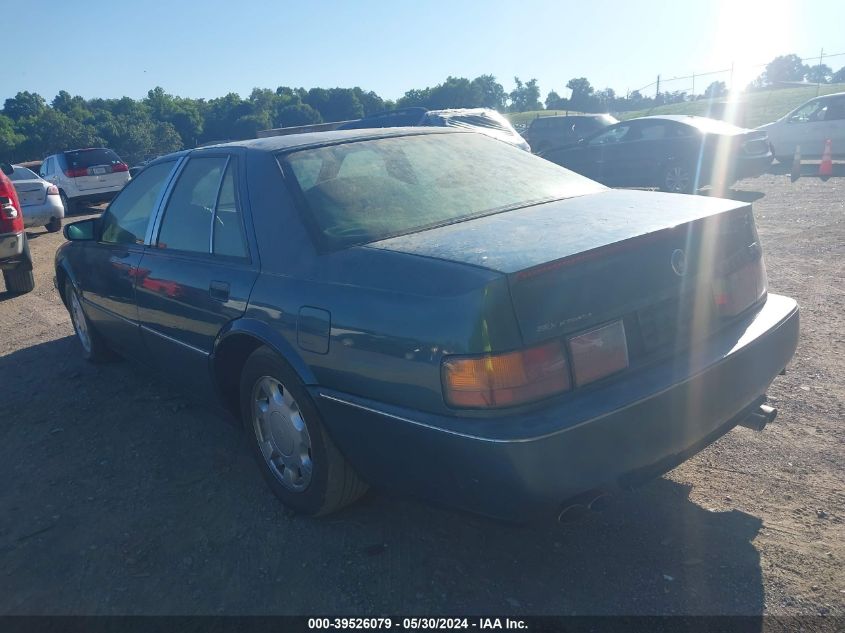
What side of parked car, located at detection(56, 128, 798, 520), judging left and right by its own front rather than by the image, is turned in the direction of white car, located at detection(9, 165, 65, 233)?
front

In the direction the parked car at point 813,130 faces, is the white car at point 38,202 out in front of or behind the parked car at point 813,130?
in front

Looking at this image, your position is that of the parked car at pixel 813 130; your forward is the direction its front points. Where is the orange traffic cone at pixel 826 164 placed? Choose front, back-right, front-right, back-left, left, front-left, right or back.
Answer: left

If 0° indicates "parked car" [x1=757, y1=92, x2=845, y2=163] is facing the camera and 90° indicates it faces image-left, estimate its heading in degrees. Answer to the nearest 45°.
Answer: approximately 90°

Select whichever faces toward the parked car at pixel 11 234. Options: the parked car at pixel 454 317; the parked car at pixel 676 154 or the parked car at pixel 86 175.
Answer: the parked car at pixel 454 317

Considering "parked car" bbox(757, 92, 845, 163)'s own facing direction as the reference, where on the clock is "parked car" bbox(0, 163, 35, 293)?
"parked car" bbox(0, 163, 35, 293) is roughly at 10 o'clock from "parked car" bbox(757, 92, 845, 163).

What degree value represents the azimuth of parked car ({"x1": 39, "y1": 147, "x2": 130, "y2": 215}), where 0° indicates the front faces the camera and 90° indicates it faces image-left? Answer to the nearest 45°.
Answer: approximately 135°

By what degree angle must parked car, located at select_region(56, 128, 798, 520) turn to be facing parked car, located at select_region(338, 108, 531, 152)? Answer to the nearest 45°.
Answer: approximately 45° to its right

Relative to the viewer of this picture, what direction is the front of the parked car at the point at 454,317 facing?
facing away from the viewer and to the left of the viewer
